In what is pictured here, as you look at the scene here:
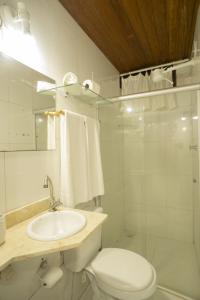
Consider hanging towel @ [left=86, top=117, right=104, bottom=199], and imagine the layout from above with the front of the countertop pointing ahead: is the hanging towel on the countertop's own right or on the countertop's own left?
on the countertop's own left

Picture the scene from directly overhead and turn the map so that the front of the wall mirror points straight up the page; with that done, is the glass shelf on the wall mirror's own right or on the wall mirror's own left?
on the wall mirror's own left

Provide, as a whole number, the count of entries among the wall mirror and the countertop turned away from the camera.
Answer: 0

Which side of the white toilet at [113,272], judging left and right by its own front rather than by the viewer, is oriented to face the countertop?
right

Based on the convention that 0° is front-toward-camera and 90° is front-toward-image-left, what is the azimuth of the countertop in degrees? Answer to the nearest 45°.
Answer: approximately 315°

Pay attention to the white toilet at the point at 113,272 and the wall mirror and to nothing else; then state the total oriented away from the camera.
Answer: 0

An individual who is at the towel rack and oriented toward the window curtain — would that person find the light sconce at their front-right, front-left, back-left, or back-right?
back-right

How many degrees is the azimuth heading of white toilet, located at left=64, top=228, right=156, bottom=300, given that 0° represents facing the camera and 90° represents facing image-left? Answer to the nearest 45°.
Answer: approximately 315°

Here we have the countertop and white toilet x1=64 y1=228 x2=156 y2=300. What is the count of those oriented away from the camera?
0

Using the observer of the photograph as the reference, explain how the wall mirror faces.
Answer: facing the viewer and to the right of the viewer
